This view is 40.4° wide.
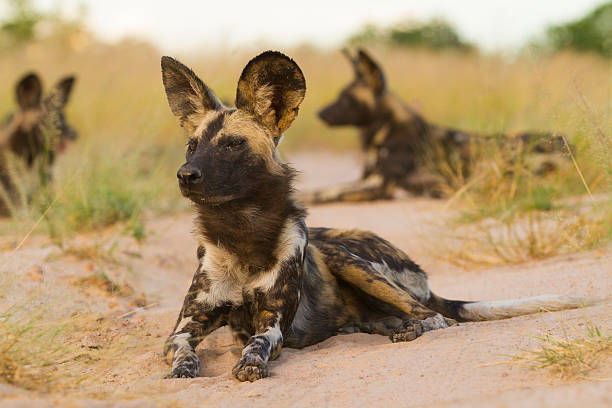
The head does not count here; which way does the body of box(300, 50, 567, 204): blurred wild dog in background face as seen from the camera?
to the viewer's left

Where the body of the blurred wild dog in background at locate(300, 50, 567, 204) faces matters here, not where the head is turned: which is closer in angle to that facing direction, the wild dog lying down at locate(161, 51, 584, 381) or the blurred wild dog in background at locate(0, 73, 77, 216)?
the blurred wild dog in background

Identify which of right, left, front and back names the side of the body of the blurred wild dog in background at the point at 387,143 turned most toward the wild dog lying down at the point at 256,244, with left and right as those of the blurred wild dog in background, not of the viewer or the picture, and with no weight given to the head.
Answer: left

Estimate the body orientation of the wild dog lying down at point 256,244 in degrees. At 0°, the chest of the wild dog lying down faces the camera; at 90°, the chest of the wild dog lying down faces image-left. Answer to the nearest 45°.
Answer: approximately 45°

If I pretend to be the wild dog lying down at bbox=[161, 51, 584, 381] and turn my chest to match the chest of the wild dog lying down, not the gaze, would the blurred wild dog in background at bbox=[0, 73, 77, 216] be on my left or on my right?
on my right

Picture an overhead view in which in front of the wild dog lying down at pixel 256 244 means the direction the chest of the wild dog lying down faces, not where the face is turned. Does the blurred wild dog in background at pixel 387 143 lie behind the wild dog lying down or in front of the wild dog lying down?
behind
